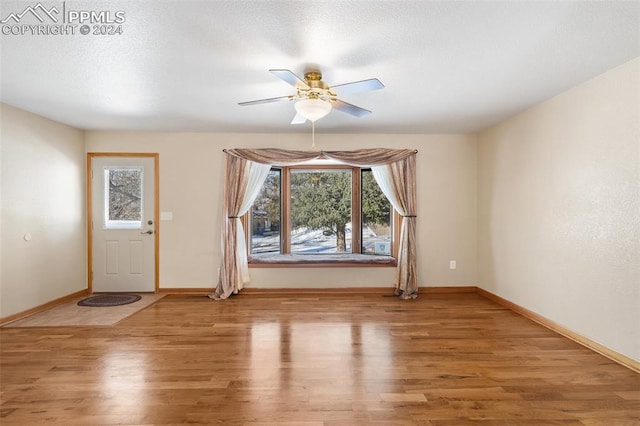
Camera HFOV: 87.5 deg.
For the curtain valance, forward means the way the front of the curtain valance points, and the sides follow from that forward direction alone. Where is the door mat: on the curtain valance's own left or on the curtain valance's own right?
on the curtain valance's own right

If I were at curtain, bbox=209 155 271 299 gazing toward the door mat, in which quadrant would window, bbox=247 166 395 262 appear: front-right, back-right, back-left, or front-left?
back-right

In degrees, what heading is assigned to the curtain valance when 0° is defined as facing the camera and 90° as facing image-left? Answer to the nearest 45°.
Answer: approximately 0°

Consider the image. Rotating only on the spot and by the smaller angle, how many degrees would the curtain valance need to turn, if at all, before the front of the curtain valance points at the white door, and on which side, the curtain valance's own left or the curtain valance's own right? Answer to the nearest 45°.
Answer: approximately 90° to the curtain valance's own right

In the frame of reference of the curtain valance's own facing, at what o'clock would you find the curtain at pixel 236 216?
The curtain is roughly at 3 o'clock from the curtain valance.
